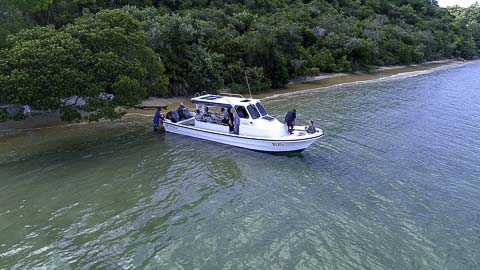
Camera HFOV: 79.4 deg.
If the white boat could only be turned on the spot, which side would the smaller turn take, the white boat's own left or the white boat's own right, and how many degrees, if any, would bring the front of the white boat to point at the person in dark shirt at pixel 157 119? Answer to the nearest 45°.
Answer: approximately 180°

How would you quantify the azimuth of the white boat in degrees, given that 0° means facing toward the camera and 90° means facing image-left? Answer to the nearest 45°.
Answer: approximately 315°
